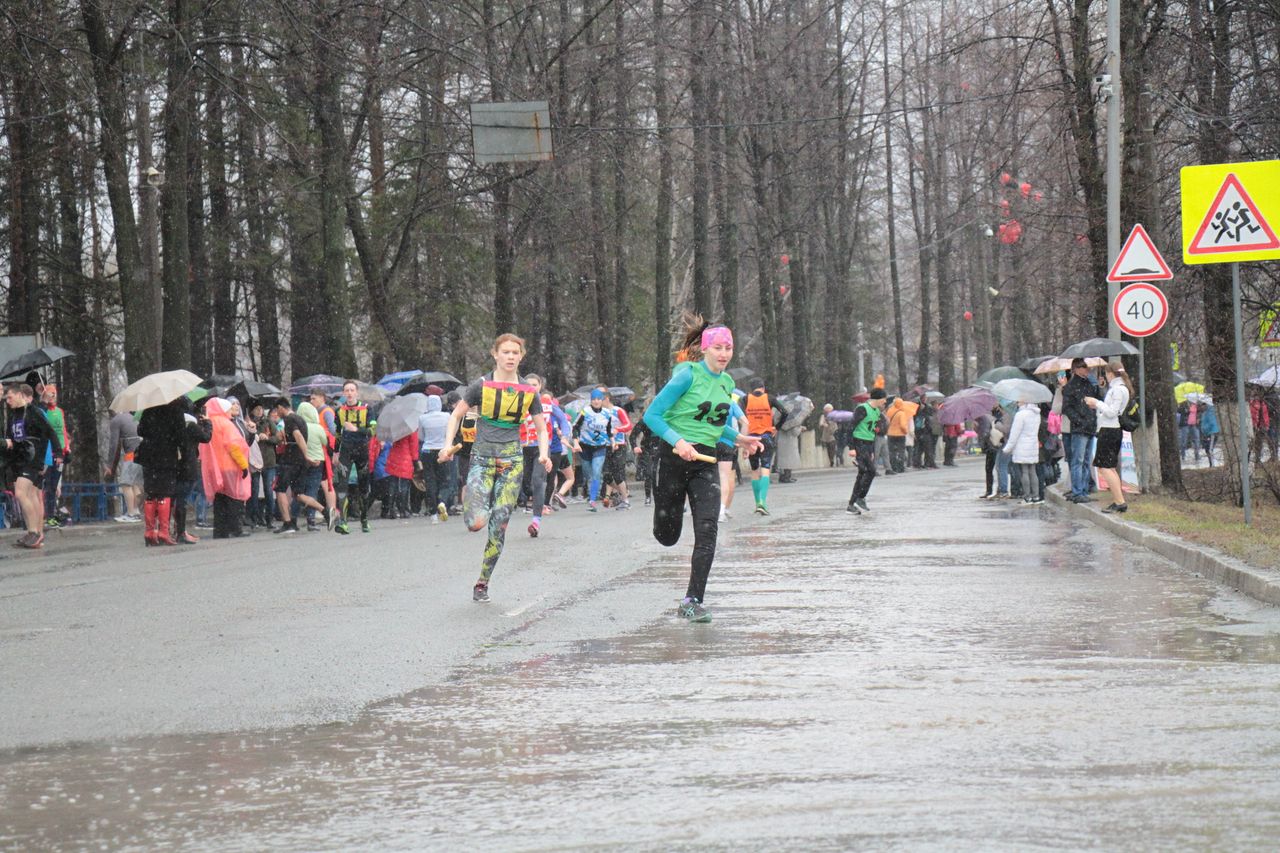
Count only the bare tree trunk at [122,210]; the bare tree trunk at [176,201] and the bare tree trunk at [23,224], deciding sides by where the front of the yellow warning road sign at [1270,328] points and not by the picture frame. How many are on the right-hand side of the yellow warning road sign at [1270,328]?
3

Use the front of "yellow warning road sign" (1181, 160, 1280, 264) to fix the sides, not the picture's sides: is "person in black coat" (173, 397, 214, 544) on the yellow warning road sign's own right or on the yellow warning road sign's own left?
on the yellow warning road sign's own right

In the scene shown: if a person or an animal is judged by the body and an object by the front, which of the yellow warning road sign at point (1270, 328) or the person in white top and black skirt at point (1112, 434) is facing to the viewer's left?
the person in white top and black skirt

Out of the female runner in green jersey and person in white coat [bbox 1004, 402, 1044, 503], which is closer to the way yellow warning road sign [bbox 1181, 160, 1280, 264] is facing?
the female runner in green jersey

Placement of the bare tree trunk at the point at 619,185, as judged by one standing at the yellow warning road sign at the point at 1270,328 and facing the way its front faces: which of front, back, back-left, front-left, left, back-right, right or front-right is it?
back-right

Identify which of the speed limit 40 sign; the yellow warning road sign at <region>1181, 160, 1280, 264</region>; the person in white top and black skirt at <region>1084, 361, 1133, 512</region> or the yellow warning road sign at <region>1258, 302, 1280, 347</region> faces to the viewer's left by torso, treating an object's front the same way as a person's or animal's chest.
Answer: the person in white top and black skirt

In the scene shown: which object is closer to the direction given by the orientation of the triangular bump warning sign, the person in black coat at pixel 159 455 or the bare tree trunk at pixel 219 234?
the person in black coat

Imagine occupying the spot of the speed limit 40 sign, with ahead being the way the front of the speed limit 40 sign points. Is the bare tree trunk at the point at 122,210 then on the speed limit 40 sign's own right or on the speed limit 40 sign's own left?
on the speed limit 40 sign's own right

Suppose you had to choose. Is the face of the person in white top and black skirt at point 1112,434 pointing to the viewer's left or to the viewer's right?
to the viewer's left

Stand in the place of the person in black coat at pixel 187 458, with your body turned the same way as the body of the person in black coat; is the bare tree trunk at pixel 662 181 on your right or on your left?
on your left

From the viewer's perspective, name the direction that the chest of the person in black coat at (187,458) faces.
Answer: to the viewer's right

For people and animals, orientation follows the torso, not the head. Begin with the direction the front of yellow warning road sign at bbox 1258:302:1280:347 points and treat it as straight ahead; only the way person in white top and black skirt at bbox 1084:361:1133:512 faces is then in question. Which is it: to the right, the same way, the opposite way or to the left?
to the right
